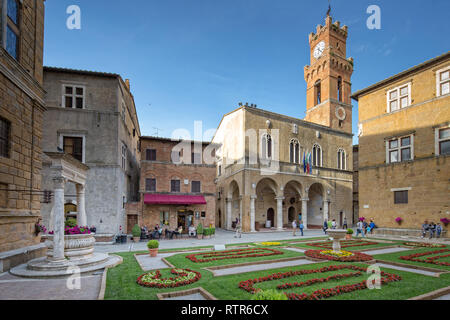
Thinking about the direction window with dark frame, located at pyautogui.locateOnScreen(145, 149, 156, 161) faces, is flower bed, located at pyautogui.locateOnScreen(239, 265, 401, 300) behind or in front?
in front

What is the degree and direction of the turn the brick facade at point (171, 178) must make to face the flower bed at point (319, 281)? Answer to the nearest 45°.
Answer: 0° — it already faces it

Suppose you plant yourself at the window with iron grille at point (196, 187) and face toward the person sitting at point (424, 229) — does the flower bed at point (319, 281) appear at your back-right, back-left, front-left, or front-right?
front-right

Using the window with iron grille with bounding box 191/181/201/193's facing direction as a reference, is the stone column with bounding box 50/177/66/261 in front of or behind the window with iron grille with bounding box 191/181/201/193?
in front

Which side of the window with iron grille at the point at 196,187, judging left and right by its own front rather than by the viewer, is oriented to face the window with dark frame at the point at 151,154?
right

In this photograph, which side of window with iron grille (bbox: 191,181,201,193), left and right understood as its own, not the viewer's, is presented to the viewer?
front

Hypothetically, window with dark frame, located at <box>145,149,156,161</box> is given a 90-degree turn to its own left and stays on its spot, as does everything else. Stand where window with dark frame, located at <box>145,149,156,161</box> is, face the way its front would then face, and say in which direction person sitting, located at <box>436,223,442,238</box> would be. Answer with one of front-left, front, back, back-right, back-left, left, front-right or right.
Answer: front-right
